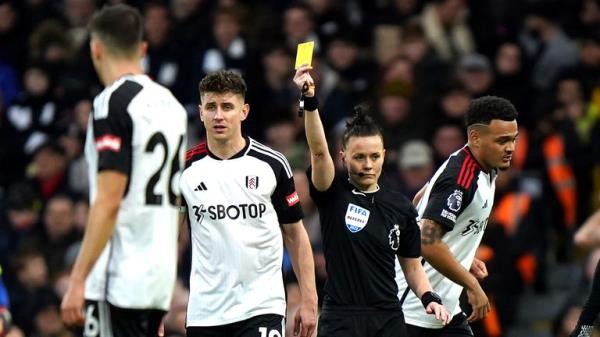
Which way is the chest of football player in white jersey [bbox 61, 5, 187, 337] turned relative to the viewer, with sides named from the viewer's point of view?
facing away from the viewer and to the left of the viewer

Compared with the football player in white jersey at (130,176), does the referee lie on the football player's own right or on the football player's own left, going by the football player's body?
on the football player's own right

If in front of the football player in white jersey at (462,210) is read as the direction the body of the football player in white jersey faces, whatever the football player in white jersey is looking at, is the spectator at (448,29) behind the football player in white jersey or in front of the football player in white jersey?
behind

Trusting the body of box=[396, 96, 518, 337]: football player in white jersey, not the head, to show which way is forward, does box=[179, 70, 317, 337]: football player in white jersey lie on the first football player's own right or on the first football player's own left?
on the first football player's own right

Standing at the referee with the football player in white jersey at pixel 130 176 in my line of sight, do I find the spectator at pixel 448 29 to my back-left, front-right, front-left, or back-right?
back-right
